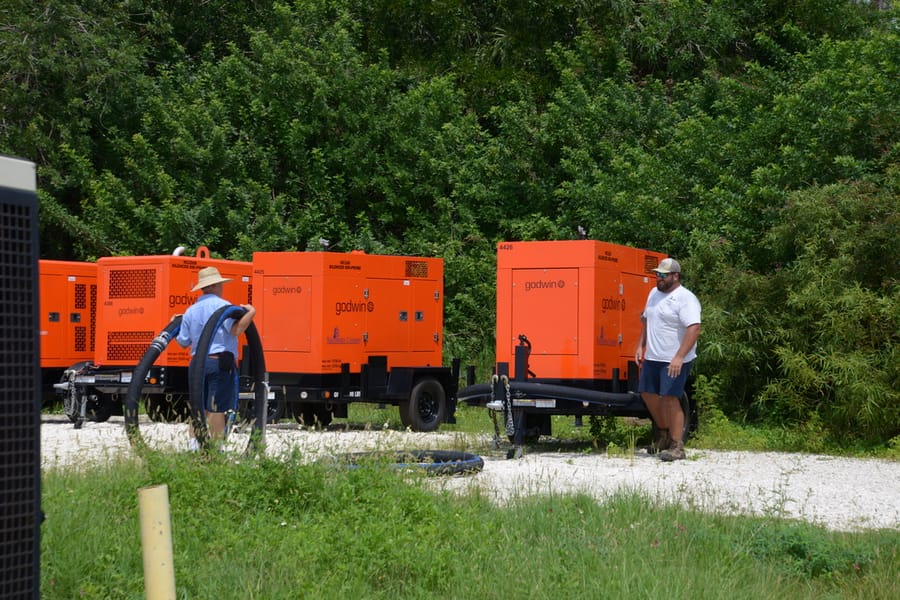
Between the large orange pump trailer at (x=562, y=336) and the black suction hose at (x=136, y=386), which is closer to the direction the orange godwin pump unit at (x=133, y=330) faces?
the black suction hose

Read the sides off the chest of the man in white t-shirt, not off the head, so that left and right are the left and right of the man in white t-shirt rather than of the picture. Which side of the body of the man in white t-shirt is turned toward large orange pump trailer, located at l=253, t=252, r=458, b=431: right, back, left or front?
right

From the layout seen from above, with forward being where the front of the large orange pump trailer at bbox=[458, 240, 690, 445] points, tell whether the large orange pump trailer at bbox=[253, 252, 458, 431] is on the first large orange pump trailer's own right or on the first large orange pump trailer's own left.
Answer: on the first large orange pump trailer's own right

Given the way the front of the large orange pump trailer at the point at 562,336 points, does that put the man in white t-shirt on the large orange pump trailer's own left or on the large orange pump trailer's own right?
on the large orange pump trailer's own left

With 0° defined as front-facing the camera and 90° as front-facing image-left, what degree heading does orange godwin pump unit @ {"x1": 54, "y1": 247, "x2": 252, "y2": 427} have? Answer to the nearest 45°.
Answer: approximately 45°

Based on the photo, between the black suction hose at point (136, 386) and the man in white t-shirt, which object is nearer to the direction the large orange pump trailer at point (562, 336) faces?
the black suction hose

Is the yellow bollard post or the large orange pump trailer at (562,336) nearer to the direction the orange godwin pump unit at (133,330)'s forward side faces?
the yellow bollard post
